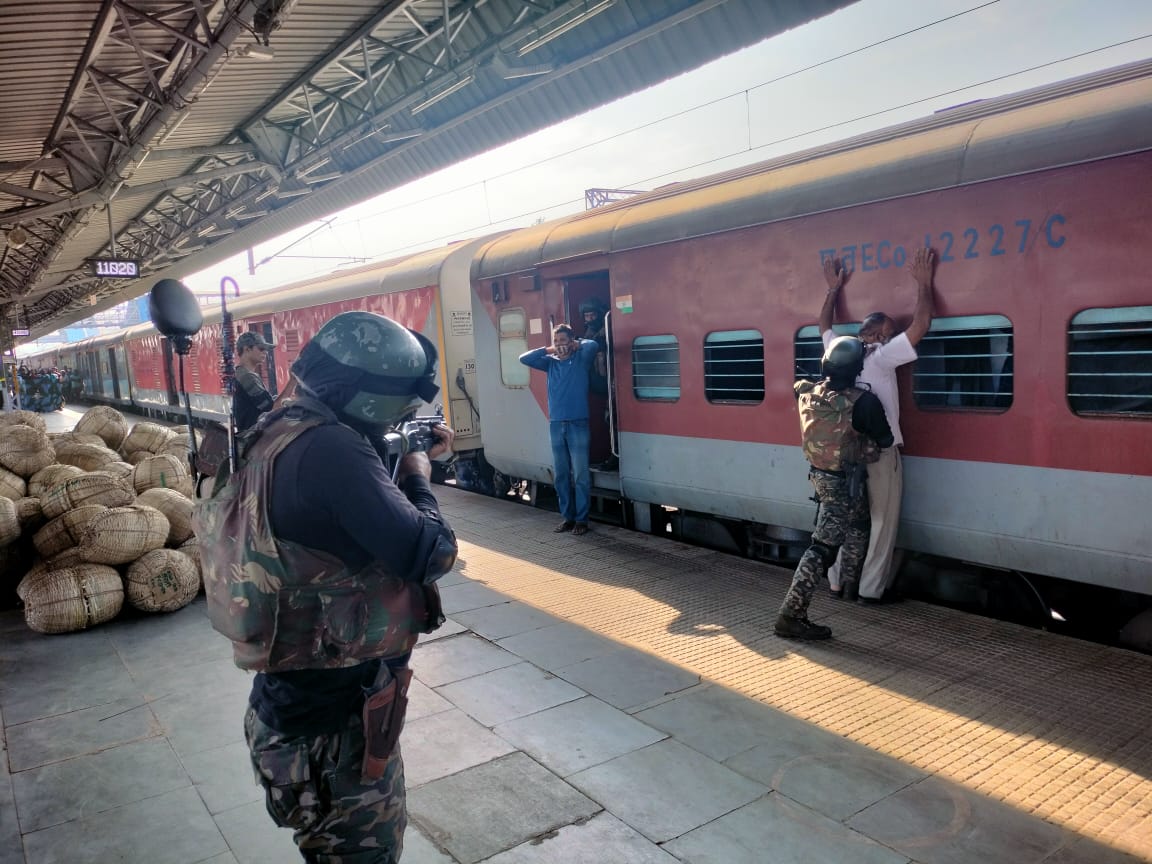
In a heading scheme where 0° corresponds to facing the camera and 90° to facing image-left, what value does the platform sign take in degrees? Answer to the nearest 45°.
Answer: approximately 0°

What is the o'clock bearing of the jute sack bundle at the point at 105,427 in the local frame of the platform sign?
The jute sack bundle is roughly at 12 o'clock from the platform sign.

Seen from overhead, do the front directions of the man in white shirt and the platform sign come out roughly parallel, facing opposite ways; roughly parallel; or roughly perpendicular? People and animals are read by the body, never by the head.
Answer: roughly perpendicular

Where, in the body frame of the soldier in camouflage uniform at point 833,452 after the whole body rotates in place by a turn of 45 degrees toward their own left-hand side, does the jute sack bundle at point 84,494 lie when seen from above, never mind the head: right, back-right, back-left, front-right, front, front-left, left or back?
left

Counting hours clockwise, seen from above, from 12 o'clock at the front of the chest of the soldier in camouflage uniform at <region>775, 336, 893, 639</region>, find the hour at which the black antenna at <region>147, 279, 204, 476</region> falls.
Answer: The black antenna is roughly at 6 o'clock from the soldier in camouflage uniform.

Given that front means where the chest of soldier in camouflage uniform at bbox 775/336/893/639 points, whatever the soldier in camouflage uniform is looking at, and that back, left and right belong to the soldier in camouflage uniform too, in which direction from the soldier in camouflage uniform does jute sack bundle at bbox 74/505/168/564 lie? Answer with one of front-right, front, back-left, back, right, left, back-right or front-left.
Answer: back-left

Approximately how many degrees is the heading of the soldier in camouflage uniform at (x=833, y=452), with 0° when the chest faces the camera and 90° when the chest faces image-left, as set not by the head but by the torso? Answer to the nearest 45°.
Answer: approximately 225°

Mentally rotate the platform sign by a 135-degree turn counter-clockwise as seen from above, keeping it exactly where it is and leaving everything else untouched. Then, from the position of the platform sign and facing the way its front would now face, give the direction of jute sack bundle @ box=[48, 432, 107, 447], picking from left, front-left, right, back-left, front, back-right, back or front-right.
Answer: back-right

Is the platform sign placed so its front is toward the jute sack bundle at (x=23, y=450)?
yes

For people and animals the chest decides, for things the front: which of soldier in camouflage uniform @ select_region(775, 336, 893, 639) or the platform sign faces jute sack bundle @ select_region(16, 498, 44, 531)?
the platform sign

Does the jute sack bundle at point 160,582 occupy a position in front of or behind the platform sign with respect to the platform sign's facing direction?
in front

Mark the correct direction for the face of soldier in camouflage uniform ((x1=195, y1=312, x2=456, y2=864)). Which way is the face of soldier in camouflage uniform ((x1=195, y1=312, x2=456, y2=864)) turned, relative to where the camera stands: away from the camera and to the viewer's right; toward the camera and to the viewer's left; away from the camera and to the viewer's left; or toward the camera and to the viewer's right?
away from the camera and to the viewer's right

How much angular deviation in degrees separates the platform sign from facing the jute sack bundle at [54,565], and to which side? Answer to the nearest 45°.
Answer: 0° — it already faces it

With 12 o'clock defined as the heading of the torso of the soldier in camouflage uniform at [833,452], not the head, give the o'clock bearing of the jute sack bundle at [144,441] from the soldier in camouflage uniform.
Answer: The jute sack bundle is roughly at 8 o'clock from the soldier in camouflage uniform.

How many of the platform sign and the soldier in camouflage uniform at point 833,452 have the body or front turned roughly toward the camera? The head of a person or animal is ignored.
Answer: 1
